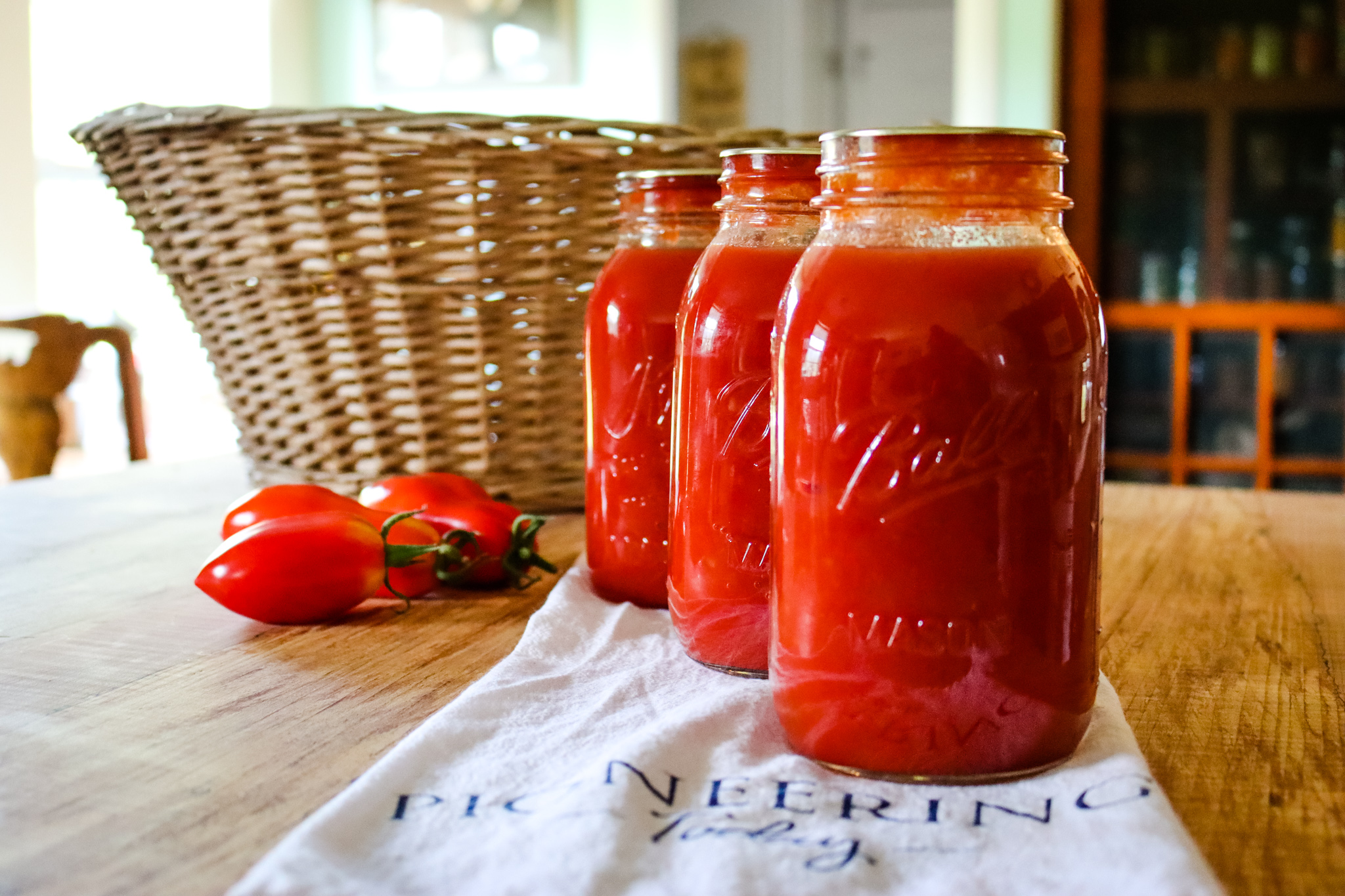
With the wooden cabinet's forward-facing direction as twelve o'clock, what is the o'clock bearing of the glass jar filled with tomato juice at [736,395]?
The glass jar filled with tomato juice is roughly at 12 o'clock from the wooden cabinet.

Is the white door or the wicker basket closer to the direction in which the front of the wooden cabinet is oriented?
the wicker basket

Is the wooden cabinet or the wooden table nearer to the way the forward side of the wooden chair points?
the wooden table

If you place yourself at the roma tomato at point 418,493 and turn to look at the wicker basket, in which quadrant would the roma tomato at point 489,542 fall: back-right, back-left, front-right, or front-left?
back-right

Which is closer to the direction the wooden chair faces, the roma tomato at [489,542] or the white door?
the roma tomato

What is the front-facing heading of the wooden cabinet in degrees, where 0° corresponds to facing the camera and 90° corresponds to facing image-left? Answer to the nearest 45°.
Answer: approximately 0°

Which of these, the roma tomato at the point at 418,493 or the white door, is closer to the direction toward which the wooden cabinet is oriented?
the roma tomato
